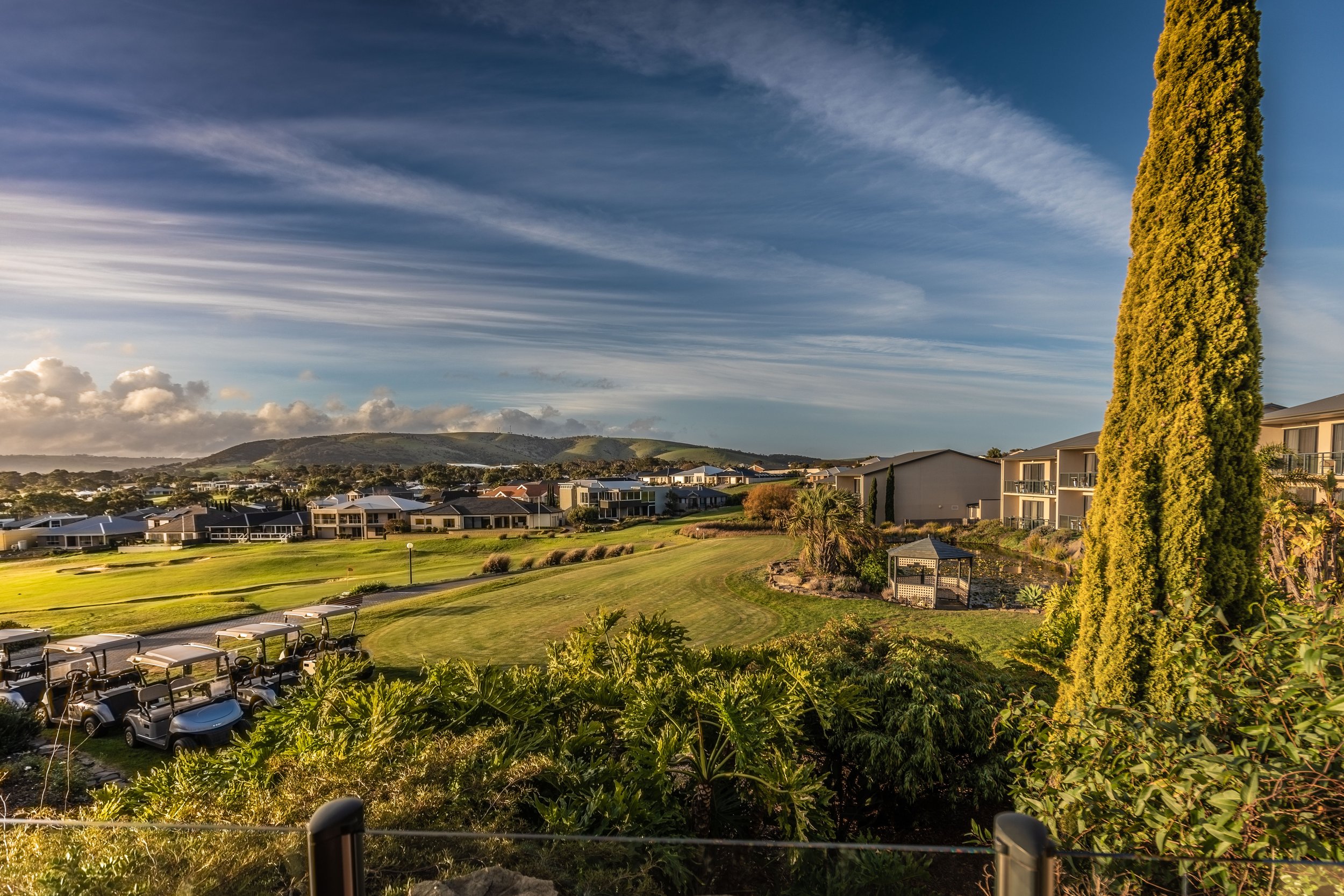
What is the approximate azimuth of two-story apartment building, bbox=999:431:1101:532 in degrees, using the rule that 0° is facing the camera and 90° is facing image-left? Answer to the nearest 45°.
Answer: approximately 45°

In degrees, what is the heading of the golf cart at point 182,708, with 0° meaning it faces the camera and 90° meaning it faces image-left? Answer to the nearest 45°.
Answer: approximately 315°

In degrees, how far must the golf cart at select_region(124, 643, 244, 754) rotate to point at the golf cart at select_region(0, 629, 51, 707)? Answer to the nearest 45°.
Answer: approximately 180°

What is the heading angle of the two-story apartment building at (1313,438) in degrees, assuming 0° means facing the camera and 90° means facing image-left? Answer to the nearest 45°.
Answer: approximately 45°

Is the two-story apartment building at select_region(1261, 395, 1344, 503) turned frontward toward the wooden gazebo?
yes
